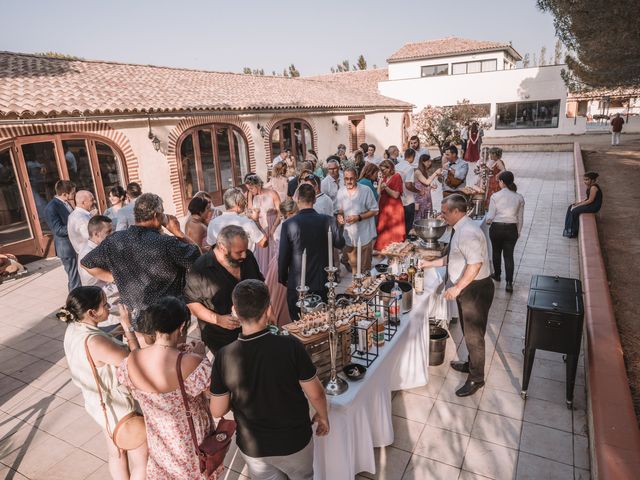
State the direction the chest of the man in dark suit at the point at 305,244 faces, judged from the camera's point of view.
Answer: away from the camera

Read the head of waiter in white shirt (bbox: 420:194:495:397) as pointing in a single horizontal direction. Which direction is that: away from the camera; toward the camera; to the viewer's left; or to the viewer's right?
to the viewer's left

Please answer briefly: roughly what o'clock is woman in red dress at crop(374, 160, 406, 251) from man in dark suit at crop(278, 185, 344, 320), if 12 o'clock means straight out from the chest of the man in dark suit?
The woman in red dress is roughly at 1 o'clock from the man in dark suit.

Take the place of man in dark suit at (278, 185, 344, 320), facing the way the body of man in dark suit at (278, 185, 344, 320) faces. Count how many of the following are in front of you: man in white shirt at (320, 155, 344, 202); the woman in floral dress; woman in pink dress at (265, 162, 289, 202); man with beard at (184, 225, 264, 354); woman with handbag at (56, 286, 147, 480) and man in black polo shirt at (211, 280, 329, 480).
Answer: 2

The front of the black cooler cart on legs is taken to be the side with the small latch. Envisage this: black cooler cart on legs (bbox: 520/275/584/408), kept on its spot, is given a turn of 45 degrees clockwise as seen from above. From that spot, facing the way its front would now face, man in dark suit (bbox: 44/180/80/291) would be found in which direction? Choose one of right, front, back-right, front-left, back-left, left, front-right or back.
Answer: front-right

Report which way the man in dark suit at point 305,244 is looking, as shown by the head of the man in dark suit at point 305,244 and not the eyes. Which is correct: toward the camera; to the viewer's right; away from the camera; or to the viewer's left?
away from the camera

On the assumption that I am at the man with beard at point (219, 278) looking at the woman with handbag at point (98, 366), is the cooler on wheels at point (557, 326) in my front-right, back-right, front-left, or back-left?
back-left

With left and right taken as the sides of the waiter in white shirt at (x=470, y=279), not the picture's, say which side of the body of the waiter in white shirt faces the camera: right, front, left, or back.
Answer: left

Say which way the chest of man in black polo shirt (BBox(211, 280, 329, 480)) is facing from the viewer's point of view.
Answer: away from the camera

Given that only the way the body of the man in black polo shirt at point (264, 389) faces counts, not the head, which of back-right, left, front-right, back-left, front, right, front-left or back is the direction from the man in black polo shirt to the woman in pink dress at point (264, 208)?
front

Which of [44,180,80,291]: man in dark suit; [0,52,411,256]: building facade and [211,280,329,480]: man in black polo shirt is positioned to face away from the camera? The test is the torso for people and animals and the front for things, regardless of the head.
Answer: the man in black polo shirt

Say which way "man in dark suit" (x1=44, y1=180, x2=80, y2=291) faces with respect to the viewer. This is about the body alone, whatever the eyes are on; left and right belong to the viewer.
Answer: facing to the right of the viewer

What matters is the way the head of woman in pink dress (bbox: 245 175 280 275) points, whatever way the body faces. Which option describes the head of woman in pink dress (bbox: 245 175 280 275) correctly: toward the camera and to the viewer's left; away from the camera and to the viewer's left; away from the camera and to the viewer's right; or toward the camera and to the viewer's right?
toward the camera and to the viewer's left

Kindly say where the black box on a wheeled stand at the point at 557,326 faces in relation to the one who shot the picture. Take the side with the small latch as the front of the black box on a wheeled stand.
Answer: facing the viewer

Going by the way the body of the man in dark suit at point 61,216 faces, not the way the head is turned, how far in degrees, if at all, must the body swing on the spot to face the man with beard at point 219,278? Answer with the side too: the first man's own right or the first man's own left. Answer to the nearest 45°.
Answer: approximately 90° to the first man's own right

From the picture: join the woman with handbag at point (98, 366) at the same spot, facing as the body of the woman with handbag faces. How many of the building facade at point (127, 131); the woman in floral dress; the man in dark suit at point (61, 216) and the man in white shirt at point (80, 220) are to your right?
1

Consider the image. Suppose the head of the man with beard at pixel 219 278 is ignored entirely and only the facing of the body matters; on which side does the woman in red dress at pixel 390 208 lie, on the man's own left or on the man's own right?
on the man's own left

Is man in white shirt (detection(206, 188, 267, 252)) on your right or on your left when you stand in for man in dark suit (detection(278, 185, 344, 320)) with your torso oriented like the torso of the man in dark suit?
on your left

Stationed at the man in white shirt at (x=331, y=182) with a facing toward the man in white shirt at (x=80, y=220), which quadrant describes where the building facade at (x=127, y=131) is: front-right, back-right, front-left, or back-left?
front-right
